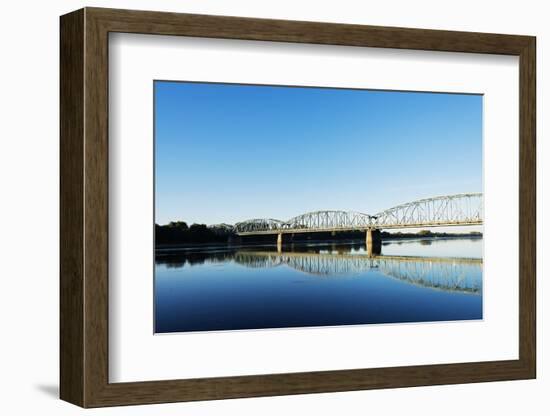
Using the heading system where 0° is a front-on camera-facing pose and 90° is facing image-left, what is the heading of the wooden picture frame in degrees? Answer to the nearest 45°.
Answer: approximately 315°
